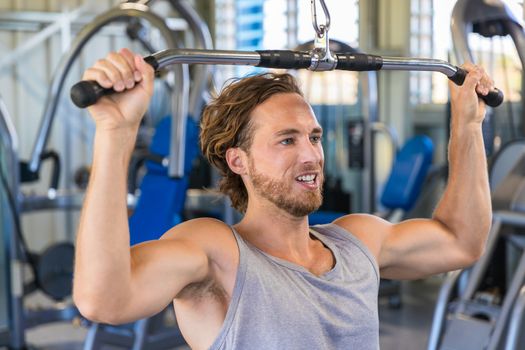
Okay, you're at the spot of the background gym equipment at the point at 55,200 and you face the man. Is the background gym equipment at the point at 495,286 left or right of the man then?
left

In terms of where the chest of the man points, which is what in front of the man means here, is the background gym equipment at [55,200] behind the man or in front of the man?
behind

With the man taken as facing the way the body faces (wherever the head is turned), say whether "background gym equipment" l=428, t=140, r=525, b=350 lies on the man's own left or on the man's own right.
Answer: on the man's own left

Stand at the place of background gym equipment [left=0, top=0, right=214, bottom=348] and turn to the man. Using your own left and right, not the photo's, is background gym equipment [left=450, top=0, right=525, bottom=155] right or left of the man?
left

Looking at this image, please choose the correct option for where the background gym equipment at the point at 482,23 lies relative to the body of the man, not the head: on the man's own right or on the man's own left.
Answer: on the man's own left

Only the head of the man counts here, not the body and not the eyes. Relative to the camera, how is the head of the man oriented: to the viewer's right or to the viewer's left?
to the viewer's right

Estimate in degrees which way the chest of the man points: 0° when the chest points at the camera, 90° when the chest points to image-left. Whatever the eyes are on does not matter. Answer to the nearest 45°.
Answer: approximately 315°
